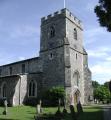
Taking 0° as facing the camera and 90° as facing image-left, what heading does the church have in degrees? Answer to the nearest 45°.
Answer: approximately 315°
